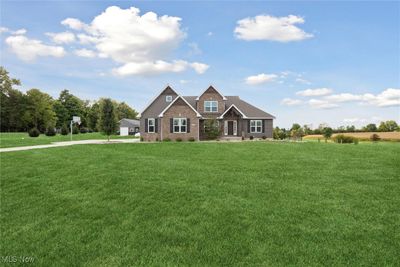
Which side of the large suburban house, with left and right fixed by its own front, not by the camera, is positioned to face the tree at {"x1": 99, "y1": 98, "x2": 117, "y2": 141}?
right

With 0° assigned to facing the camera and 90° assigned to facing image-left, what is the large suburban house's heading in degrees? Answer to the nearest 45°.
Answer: approximately 0°
